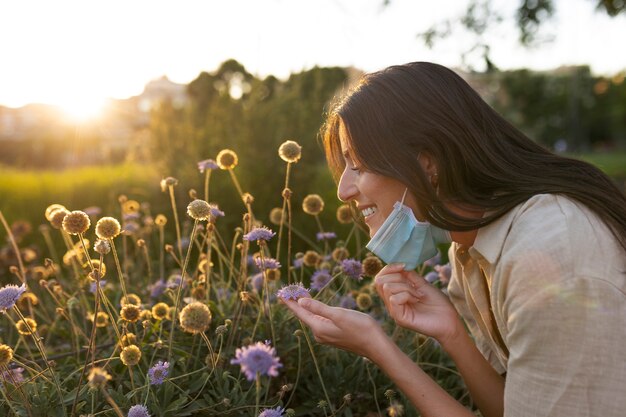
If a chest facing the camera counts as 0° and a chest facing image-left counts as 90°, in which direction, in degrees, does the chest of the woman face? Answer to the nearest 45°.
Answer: approximately 90°

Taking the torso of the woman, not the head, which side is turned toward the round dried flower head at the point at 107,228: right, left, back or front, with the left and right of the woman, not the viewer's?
front

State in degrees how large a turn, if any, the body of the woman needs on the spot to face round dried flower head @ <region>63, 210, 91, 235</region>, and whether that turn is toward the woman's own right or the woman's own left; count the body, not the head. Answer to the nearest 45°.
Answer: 0° — they already face it

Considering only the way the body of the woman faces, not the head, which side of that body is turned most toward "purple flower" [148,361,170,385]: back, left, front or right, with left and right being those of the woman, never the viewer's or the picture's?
front

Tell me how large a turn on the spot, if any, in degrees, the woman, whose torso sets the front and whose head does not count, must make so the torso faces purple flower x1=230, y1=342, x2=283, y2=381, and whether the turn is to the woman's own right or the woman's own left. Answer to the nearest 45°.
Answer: approximately 45° to the woman's own left

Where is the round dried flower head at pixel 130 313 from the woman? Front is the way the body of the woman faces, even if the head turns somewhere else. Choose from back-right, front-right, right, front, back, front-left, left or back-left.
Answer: front

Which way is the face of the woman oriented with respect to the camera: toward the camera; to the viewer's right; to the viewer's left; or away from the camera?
to the viewer's left

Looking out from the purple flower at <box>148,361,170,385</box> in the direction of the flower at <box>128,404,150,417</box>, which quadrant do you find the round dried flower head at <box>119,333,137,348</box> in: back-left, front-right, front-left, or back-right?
back-right

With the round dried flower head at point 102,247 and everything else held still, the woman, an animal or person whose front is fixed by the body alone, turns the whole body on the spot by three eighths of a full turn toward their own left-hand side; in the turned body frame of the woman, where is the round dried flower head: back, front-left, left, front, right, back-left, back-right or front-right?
back-right

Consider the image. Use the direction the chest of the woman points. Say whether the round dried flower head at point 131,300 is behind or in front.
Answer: in front
